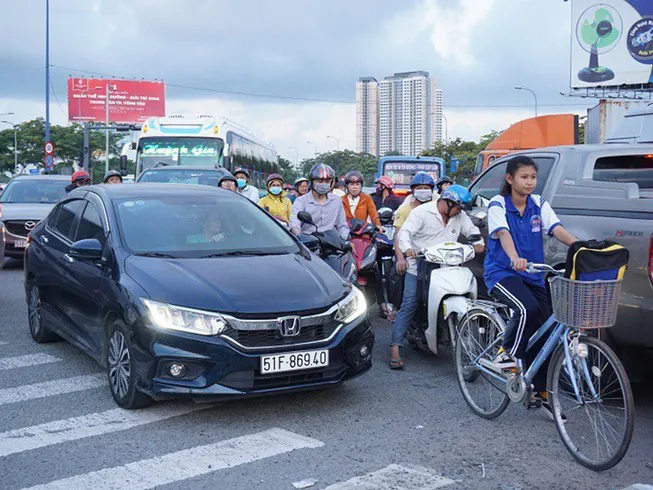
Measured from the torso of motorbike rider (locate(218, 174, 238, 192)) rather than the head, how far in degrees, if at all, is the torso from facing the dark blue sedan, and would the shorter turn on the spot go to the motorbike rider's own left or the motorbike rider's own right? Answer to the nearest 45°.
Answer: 0° — they already face it

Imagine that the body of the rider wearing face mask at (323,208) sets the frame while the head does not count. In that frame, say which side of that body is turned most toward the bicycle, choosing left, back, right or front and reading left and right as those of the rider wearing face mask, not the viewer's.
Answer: front

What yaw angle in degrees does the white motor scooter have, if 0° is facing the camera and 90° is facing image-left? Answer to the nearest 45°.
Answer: approximately 315°

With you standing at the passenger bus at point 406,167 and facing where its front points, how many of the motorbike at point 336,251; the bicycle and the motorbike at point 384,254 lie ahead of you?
3

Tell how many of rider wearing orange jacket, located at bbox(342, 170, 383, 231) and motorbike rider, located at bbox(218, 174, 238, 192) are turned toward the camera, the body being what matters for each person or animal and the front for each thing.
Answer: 2

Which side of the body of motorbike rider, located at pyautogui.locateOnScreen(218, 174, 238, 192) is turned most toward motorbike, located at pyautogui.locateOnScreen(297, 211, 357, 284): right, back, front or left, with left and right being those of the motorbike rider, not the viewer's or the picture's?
front

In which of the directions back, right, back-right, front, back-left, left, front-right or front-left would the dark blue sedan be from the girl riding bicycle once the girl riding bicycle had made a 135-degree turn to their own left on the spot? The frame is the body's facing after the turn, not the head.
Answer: left

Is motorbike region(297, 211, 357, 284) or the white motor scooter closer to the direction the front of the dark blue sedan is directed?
the white motor scooter

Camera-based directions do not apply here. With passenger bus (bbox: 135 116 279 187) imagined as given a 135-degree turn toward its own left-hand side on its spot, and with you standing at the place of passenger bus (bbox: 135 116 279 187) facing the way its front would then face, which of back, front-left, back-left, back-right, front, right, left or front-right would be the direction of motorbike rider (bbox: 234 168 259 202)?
right
